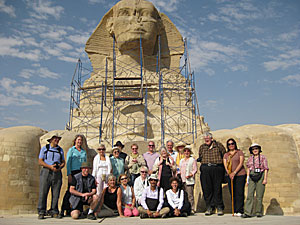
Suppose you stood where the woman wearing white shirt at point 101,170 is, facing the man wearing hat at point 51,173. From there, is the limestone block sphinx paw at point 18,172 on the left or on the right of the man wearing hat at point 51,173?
right

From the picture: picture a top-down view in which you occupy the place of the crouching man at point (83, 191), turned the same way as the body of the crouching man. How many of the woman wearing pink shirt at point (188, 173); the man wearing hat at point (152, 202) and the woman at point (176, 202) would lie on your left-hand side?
3

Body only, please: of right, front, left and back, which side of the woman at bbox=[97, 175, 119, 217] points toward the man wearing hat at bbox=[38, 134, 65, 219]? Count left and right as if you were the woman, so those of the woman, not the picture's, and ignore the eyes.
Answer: right

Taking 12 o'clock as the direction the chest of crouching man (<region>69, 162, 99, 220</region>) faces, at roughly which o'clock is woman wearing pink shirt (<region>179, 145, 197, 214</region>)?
The woman wearing pink shirt is roughly at 9 o'clock from the crouching man.

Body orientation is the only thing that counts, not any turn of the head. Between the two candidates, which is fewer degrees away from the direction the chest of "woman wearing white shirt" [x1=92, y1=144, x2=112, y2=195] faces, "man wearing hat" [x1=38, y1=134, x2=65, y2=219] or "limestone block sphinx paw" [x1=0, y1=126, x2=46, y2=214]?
the man wearing hat

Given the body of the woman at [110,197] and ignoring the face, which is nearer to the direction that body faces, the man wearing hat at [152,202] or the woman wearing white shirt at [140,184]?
the man wearing hat

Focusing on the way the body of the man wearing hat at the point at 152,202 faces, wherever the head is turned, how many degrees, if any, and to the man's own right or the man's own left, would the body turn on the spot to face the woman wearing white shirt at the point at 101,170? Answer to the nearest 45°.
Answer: approximately 90° to the man's own right

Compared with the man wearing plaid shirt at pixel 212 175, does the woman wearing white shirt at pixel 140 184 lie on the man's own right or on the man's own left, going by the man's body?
on the man's own right

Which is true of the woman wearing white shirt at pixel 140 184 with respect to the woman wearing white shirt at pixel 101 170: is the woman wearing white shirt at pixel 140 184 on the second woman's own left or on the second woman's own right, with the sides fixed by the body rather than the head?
on the second woman's own left

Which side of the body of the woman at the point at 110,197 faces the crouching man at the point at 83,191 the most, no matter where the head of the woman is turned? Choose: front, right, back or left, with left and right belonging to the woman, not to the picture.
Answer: right
